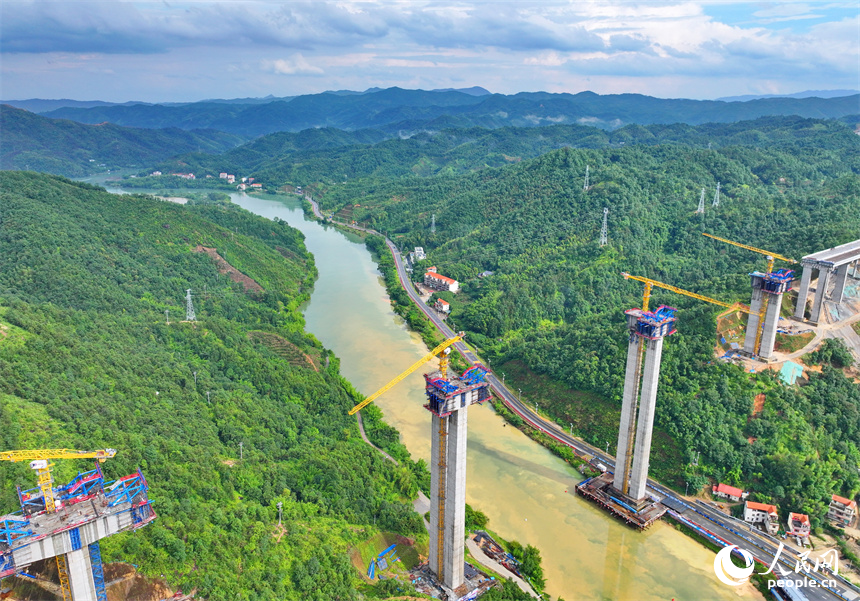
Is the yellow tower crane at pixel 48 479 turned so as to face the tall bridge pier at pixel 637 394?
no

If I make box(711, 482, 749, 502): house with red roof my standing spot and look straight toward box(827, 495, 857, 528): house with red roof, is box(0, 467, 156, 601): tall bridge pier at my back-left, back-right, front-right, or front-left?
back-right

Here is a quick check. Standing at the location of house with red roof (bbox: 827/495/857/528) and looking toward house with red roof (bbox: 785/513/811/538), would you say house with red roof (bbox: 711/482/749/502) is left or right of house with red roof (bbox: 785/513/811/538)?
right

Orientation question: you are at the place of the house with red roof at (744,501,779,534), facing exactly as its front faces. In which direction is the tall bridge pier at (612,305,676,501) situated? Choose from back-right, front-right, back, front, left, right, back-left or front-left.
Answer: front-right

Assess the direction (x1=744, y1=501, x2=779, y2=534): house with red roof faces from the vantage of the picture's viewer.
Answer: facing the viewer and to the left of the viewer

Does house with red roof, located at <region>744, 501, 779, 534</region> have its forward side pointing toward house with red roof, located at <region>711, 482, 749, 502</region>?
no

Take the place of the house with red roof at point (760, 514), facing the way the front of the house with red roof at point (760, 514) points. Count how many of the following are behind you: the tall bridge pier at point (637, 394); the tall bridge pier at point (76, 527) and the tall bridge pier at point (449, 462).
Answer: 0

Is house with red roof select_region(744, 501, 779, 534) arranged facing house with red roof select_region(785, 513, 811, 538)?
no

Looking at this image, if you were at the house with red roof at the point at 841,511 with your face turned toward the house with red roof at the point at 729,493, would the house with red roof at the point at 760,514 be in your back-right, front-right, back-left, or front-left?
front-left
